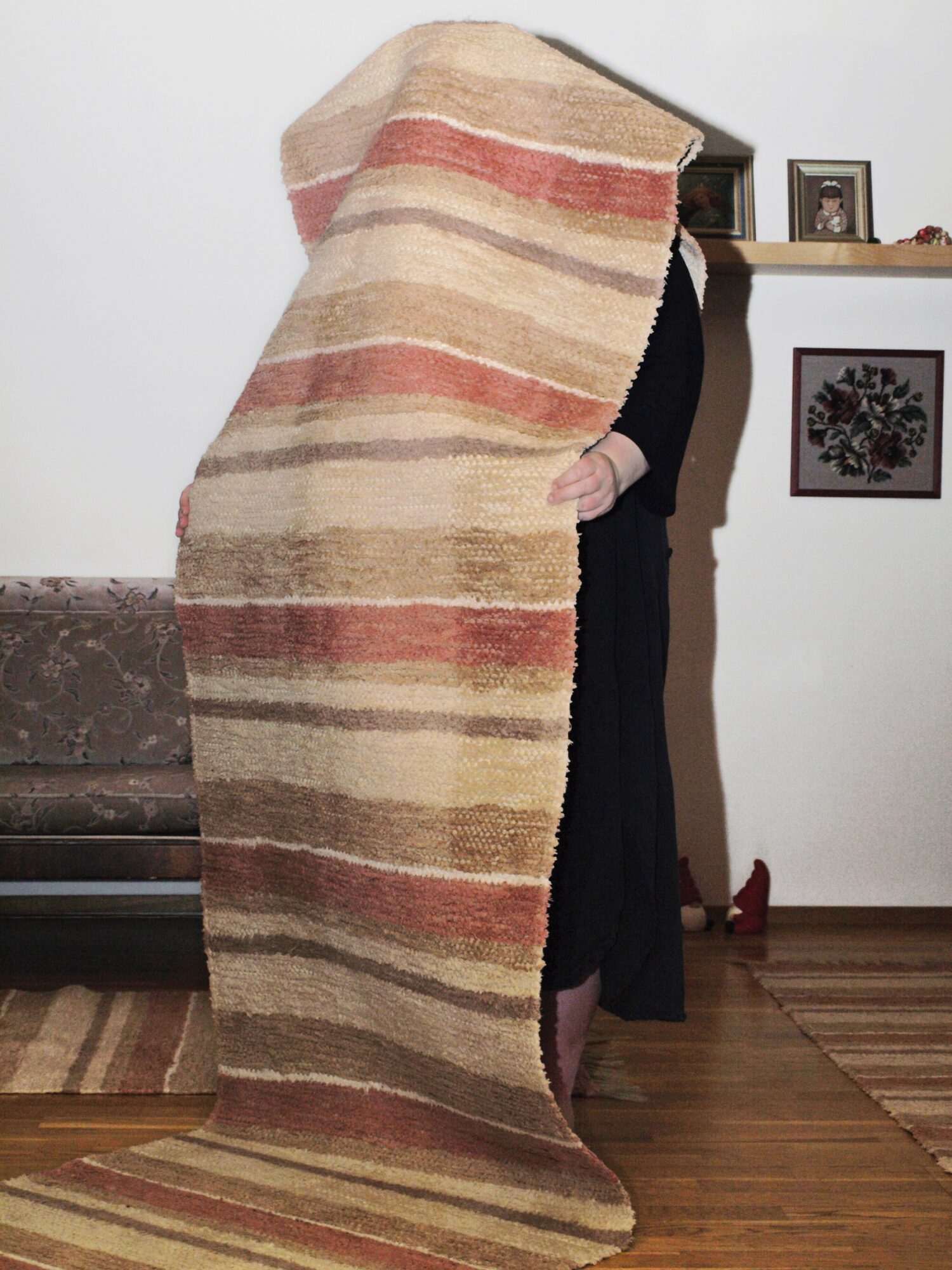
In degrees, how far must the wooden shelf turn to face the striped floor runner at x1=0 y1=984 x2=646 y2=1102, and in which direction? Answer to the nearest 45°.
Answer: approximately 45° to its right

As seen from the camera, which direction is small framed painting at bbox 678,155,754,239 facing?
toward the camera

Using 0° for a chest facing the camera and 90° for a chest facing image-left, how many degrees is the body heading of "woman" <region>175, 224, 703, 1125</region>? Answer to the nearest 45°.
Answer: approximately 45°

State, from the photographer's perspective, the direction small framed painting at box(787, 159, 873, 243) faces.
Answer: facing the viewer

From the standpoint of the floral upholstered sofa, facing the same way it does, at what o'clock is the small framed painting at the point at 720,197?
The small framed painting is roughly at 9 o'clock from the floral upholstered sofa.

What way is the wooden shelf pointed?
toward the camera

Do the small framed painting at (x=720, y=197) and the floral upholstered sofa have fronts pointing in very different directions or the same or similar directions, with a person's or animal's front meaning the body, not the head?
same or similar directions

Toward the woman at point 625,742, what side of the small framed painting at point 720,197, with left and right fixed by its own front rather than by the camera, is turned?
front

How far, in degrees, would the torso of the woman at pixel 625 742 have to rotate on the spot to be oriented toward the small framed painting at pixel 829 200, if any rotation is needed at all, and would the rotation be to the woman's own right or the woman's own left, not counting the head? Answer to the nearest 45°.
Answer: approximately 180°

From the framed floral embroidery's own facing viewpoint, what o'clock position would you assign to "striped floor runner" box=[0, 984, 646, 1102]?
The striped floor runner is roughly at 1 o'clock from the framed floral embroidery.

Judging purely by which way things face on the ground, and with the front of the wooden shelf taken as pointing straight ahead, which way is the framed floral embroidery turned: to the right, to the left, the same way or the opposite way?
the same way

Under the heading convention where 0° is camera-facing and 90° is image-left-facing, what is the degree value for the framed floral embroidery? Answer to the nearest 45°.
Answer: approximately 0°
